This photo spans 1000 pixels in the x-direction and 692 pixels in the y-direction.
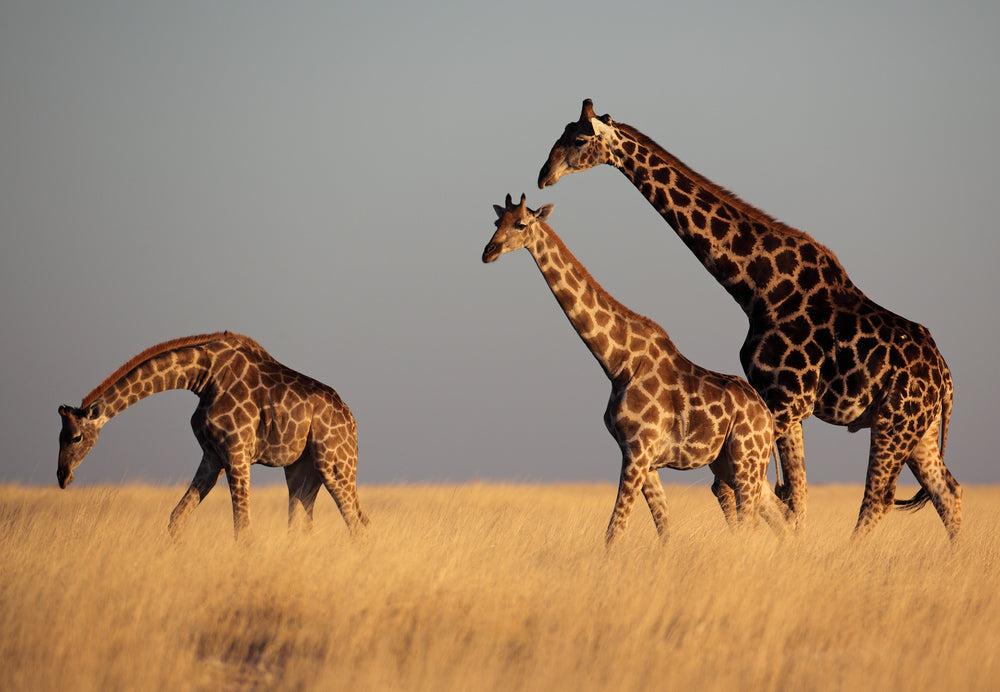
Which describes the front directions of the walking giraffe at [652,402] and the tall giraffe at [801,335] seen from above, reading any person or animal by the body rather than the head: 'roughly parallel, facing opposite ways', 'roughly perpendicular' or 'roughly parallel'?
roughly parallel

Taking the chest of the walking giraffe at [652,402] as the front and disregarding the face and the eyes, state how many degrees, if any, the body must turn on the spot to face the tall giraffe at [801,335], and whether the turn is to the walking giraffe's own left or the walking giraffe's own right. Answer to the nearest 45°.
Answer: approximately 135° to the walking giraffe's own right

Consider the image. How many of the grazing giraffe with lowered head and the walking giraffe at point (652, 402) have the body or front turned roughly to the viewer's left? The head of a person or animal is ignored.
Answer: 2

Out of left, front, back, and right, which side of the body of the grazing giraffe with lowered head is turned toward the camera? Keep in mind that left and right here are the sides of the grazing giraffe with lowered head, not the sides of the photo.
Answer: left

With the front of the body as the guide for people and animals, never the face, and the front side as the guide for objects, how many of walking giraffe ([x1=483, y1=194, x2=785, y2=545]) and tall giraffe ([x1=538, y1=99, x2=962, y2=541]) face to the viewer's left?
2

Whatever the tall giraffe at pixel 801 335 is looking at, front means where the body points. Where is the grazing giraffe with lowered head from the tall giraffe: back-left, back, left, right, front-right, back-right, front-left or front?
front

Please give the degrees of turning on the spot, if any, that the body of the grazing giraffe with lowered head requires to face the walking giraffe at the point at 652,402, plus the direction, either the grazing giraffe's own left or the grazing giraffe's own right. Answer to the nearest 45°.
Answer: approximately 135° to the grazing giraffe's own left

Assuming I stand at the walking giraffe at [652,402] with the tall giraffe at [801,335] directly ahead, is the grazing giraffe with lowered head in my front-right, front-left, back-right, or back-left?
back-left

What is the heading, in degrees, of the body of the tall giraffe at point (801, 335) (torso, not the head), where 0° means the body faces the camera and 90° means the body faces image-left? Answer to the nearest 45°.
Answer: approximately 90°

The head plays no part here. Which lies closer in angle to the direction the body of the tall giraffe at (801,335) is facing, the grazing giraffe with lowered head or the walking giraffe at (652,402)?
the grazing giraffe with lowered head

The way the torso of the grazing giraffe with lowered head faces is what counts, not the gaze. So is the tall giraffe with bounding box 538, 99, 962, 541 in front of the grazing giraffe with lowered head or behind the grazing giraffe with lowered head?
behind

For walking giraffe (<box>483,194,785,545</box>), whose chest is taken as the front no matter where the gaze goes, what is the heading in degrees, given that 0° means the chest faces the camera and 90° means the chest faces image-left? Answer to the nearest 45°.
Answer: approximately 90°
